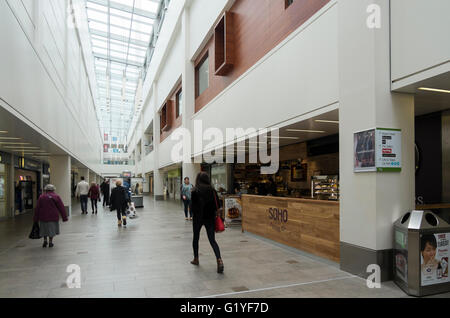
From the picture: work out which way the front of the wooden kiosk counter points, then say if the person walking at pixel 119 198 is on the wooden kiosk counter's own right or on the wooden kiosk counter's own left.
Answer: on the wooden kiosk counter's own right

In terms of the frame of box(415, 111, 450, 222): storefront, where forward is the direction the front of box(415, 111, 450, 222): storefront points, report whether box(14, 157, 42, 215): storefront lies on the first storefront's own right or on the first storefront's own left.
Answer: on the first storefront's own right

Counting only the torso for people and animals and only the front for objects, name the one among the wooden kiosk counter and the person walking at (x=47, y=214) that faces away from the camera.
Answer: the person walking

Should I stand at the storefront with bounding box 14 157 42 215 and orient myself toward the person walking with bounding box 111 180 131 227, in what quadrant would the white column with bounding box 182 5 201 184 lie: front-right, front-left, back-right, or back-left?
front-left

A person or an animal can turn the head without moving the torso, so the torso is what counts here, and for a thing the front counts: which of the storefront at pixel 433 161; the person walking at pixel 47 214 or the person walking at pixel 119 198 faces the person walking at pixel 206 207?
the storefront

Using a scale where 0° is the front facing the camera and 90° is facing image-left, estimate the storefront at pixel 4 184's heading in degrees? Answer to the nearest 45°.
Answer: approximately 270°

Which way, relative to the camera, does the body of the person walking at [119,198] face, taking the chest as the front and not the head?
away from the camera

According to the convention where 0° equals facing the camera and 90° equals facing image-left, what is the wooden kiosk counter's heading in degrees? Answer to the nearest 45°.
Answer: approximately 45°

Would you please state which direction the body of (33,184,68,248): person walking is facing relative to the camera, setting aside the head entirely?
away from the camera

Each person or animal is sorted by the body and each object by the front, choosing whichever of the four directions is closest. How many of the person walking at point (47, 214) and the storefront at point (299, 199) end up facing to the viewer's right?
0

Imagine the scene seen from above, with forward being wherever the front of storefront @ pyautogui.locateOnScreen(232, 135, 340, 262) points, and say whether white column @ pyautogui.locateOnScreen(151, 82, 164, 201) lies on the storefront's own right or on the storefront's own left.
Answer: on the storefront's own right

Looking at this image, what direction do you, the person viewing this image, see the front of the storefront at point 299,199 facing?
facing the viewer and to the left of the viewer

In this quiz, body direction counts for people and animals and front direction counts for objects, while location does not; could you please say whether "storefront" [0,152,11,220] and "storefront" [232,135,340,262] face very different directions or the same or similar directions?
very different directions
